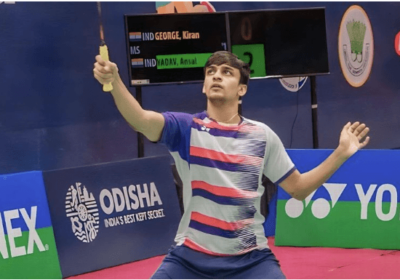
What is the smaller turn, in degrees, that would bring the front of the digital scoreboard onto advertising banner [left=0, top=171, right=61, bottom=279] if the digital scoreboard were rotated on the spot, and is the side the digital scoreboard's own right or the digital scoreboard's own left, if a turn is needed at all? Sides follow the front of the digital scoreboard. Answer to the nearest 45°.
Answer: approximately 45° to the digital scoreboard's own right

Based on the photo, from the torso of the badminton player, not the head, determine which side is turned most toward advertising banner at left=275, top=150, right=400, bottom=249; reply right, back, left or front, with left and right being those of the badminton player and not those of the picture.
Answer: back

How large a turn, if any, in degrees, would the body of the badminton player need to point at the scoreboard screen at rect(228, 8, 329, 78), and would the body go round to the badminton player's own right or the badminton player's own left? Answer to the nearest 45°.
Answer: approximately 180°

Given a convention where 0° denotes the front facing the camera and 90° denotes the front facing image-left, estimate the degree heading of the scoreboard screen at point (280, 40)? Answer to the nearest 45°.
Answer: approximately 0°

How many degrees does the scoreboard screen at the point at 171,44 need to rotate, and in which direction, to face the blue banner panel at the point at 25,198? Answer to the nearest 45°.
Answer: approximately 45° to its right

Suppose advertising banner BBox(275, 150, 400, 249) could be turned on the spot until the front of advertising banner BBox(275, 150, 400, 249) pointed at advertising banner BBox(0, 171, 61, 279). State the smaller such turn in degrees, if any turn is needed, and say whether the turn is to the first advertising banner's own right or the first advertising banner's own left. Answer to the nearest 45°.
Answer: approximately 45° to the first advertising banner's own right
